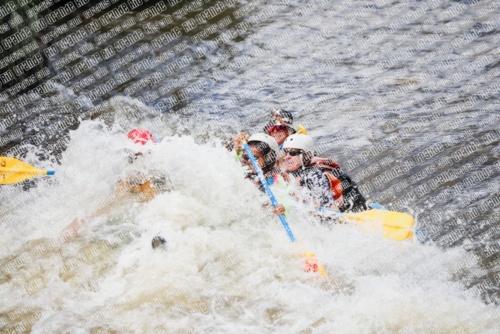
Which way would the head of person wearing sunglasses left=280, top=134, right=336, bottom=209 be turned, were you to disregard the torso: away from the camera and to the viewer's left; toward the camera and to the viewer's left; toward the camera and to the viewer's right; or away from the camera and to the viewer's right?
toward the camera and to the viewer's left

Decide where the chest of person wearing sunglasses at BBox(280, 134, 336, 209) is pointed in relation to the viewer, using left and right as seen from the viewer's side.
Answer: facing the viewer and to the left of the viewer
